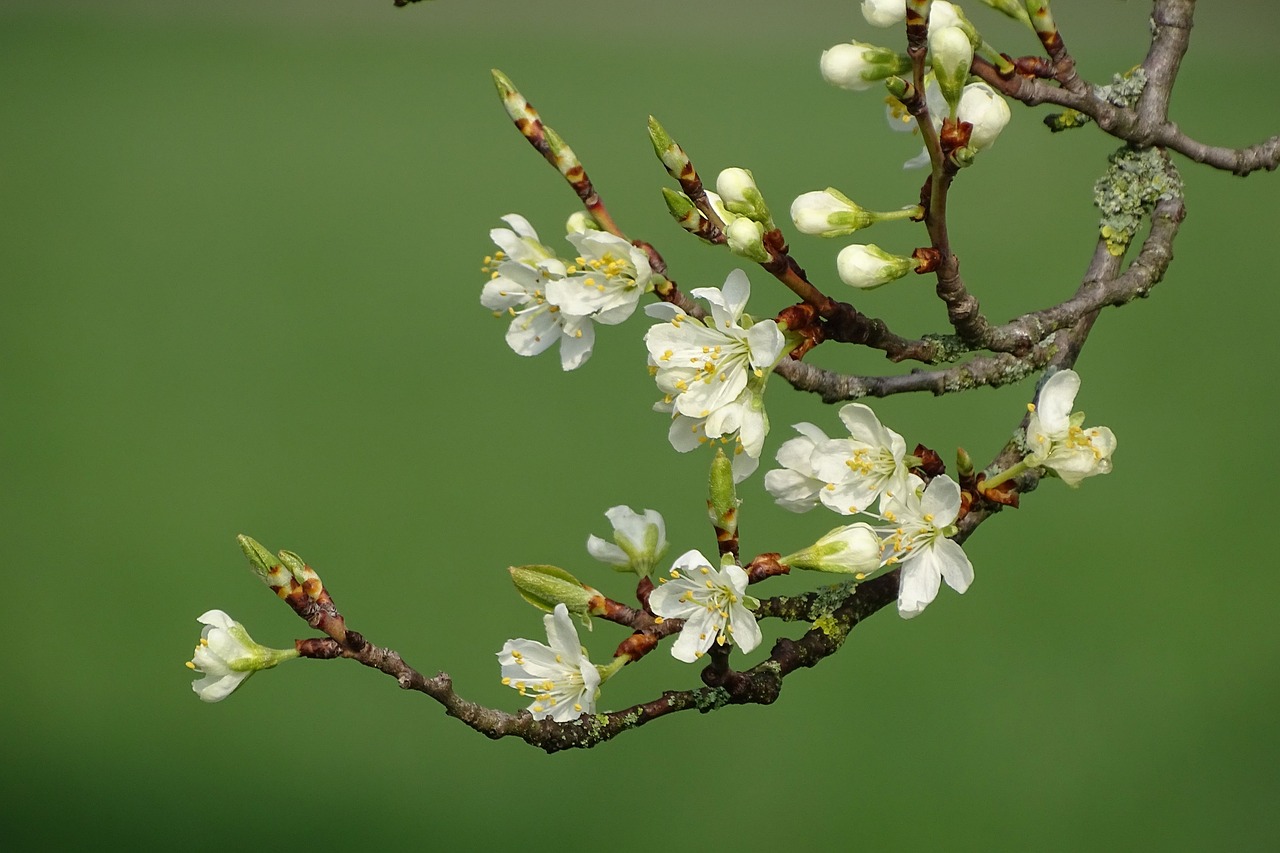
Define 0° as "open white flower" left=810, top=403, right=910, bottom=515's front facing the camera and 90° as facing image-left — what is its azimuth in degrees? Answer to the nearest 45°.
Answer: approximately 45°
